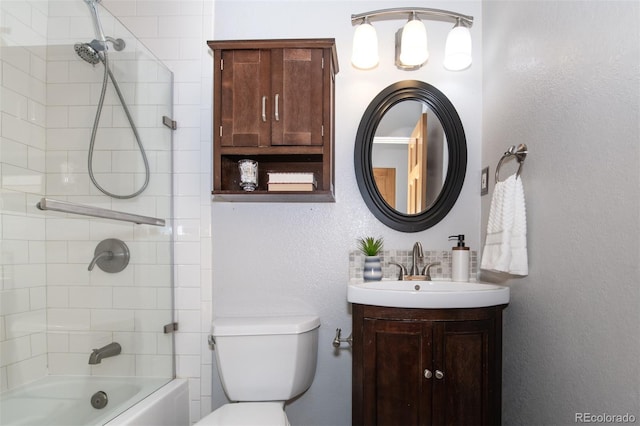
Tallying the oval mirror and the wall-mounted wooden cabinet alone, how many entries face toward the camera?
2

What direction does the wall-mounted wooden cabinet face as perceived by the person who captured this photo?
facing the viewer

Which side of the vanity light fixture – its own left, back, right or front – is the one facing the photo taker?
front

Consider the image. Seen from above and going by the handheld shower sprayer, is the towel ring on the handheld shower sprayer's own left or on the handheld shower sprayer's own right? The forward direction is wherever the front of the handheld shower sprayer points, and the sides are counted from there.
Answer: on the handheld shower sprayer's own left

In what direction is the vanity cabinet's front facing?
toward the camera

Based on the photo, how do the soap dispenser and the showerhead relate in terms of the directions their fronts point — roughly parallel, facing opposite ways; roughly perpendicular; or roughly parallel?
roughly perpendicular

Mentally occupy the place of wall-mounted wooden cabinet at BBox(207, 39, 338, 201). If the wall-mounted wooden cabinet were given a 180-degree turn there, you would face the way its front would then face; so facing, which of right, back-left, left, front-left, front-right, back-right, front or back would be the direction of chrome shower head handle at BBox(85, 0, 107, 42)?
left

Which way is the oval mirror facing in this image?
toward the camera
